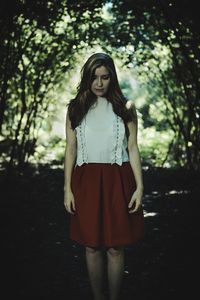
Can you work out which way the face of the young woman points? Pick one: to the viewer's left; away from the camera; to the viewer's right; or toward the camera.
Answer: toward the camera
